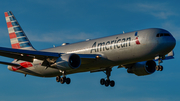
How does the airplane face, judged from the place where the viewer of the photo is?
facing the viewer and to the right of the viewer
